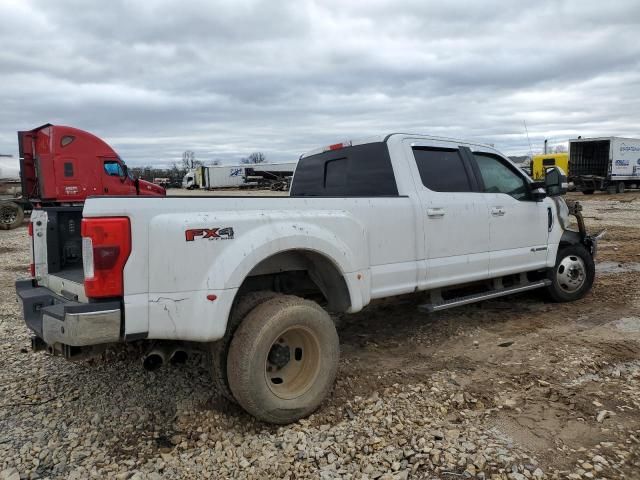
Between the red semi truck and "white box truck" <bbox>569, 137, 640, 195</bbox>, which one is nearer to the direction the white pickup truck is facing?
the white box truck

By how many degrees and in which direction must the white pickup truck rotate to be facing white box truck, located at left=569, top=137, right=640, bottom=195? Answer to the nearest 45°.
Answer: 0° — it already faces it

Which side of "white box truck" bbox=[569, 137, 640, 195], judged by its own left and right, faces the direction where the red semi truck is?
back

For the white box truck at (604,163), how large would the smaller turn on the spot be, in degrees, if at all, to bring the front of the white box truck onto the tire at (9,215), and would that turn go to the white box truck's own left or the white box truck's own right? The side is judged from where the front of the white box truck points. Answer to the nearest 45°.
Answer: approximately 180°

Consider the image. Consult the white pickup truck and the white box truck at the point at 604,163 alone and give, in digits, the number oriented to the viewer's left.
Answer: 0

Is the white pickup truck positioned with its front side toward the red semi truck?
no

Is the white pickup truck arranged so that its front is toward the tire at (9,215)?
no

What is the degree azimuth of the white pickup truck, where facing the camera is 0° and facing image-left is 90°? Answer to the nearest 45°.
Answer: approximately 225°

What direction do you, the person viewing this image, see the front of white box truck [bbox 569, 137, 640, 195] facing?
facing away from the viewer and to the right of the viewer

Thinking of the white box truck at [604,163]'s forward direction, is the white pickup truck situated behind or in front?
behind
